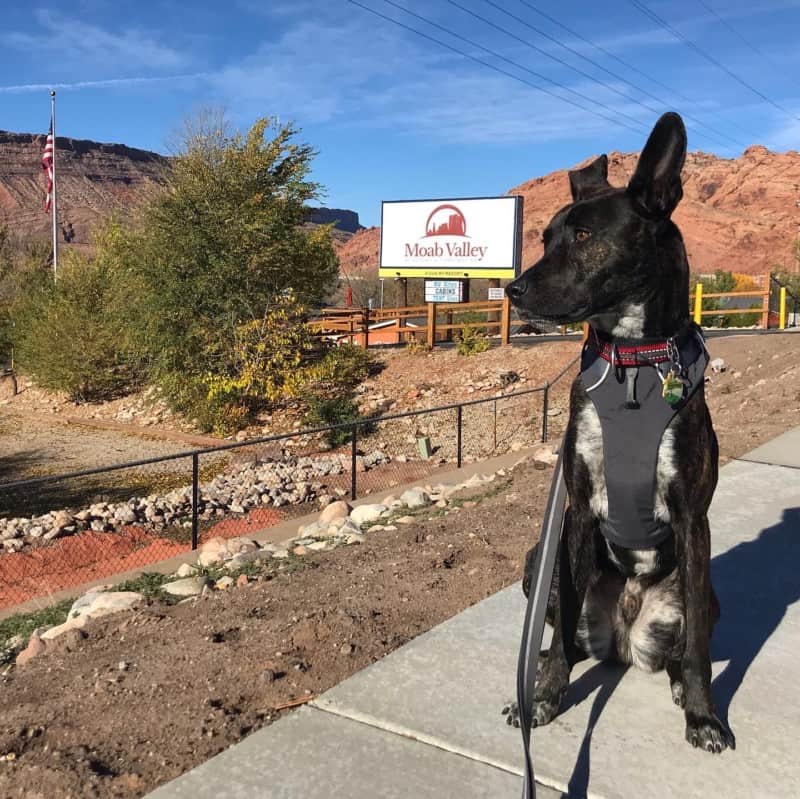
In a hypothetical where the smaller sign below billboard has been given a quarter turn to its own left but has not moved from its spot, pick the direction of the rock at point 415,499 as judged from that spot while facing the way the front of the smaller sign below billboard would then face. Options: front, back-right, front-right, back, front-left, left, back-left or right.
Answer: right

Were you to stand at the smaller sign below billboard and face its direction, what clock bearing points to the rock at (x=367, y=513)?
The rock is roughly at 12 o'clock from the smaller sign below billboard.

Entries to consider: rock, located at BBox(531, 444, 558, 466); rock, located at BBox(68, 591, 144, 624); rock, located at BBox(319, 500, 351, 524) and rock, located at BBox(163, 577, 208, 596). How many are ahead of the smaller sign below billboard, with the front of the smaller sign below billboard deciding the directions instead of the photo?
4

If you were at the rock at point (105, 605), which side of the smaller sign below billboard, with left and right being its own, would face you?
front

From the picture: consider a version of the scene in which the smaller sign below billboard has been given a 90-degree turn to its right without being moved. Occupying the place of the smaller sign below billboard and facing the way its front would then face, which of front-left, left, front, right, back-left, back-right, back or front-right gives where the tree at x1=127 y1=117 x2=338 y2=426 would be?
front-left

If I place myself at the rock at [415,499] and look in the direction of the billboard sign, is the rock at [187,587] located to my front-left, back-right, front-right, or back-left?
back-left

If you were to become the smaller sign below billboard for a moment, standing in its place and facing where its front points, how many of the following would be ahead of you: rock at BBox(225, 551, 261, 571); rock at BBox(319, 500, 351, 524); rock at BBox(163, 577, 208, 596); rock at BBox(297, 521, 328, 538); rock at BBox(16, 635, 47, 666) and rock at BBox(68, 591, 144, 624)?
6

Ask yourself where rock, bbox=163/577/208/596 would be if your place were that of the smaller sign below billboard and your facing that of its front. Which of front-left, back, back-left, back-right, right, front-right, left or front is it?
front

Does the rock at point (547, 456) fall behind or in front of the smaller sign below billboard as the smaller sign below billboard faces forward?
in front

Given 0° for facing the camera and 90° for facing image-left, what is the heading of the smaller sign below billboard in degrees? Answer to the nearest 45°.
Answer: approximately 0°

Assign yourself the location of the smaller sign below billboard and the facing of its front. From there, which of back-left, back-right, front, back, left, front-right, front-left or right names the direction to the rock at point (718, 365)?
front-left

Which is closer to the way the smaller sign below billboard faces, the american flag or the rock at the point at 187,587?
the rock

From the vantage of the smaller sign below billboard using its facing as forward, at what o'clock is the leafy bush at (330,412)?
The leafy bush is roughly at 1 o'clock from the smaller sign below billboard.

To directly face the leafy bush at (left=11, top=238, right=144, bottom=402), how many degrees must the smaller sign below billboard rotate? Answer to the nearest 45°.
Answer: approximately 90° to its right

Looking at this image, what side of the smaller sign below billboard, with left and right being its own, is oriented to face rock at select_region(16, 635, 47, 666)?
front
